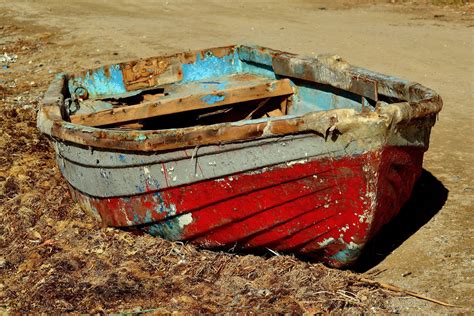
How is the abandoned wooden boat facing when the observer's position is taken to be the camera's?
facing the viewer and to the right of the viewer
